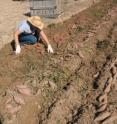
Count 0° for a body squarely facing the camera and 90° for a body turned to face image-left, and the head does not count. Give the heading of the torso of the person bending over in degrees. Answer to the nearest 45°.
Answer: approximately 315°

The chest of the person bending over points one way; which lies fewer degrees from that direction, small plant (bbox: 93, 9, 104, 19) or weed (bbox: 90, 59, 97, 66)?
the weed

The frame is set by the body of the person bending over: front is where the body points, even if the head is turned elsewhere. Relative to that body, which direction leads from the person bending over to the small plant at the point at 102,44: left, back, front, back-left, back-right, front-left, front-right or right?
front-left

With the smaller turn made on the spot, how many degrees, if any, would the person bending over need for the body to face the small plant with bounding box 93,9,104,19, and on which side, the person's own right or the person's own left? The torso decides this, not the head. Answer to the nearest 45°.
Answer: approximately 90° to the person's own left

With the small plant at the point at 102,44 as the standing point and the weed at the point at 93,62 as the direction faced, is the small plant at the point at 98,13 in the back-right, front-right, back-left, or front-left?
back-right

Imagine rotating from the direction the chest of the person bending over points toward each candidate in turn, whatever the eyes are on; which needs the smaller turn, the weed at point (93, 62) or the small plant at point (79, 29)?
the weed

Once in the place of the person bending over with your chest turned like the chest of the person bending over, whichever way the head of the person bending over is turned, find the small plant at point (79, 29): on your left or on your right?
on your left
